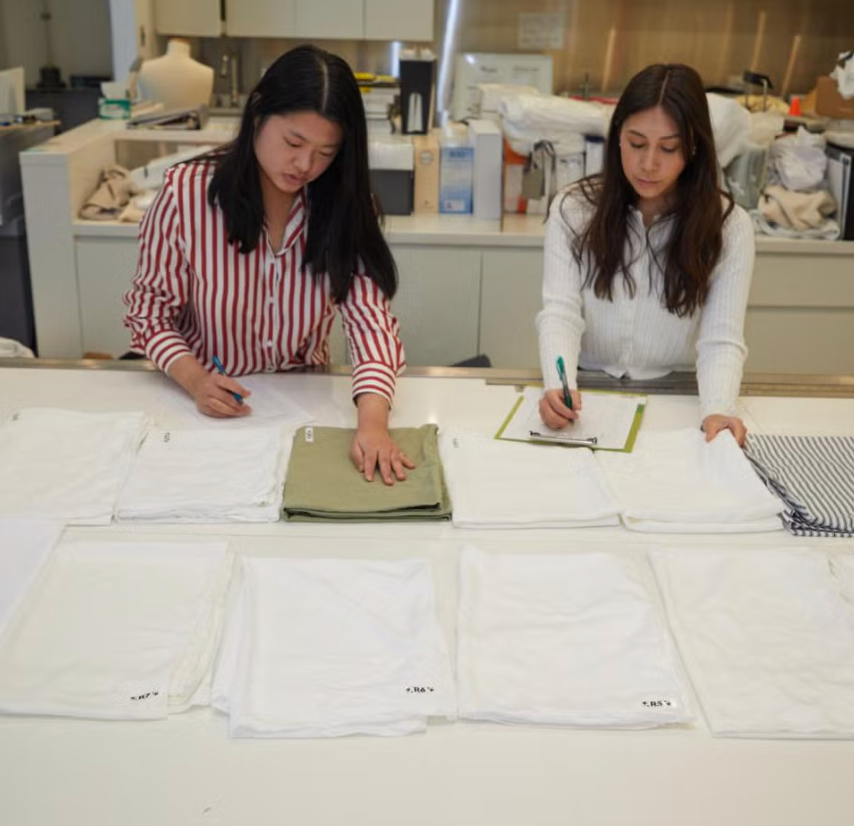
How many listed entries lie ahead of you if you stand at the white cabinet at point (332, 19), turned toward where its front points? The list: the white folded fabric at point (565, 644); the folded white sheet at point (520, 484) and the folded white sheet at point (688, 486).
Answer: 3

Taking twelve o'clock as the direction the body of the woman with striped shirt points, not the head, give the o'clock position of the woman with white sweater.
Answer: The woman with white sweater is roughly at 9 o'clock from the woman with striped shirt.

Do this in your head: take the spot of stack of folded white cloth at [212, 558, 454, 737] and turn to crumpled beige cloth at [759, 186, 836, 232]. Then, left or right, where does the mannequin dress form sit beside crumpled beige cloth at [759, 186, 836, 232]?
left

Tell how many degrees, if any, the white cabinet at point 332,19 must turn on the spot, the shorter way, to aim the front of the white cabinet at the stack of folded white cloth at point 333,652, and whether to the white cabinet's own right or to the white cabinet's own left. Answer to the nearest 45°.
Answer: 0° — it already faces it

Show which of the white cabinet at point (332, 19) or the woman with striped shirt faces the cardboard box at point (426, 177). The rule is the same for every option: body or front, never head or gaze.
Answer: the white cabinet

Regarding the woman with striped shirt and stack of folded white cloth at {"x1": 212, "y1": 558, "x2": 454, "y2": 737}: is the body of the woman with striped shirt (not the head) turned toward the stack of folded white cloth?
yes

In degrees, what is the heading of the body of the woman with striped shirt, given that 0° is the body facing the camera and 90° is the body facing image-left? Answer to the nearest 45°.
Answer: approximately 0°
